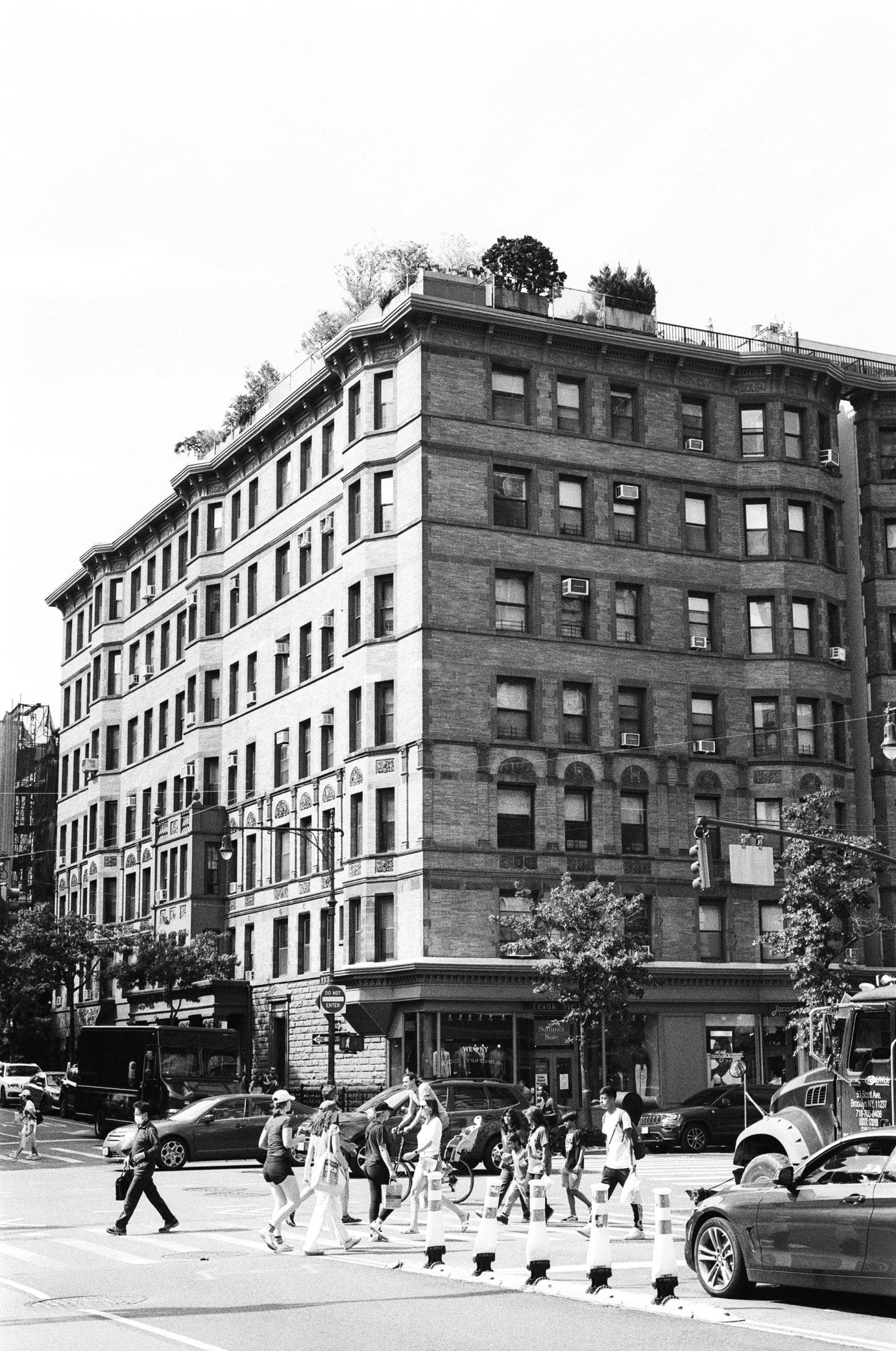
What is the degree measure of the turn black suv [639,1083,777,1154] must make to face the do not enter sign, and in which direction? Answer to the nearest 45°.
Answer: approximately 45° to its right

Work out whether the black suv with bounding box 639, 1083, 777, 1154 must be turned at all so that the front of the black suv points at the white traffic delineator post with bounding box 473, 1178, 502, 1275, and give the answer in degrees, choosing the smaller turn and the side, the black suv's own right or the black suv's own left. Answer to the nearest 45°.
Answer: approximately 45° to the black suv's own left

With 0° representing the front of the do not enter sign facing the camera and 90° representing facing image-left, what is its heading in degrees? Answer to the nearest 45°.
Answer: approximately 0°

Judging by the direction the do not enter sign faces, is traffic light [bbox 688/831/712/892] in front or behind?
in front

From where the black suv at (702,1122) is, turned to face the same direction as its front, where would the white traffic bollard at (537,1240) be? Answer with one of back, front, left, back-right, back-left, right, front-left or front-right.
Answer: front-left

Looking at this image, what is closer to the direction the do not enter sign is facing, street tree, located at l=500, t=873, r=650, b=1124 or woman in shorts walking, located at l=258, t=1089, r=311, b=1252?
the woman in shorts walking

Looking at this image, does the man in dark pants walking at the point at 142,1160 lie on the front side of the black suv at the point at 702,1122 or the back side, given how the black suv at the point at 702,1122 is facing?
on the front side

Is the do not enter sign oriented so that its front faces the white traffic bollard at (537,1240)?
yes

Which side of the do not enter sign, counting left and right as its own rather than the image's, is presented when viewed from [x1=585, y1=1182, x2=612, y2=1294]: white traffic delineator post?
front

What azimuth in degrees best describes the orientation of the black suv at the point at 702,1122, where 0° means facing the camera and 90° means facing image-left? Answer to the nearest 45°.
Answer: approximately 45°
